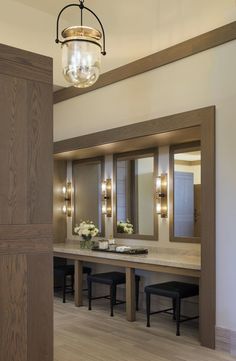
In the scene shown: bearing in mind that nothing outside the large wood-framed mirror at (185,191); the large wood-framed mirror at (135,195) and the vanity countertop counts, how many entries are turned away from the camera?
0

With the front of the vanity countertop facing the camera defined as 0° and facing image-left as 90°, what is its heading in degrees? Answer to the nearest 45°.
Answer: approximately 45°

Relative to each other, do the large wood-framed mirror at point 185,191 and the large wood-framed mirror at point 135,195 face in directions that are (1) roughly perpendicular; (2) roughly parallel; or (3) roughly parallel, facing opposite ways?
roughly parallel

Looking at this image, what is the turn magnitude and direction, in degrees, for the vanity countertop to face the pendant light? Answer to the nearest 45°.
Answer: approximately 45° to its left

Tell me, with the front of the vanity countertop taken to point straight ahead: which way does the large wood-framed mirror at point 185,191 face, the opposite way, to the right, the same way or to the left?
the same way

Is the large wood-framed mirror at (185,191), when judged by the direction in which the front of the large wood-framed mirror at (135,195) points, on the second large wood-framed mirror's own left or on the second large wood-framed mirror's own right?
on the second large wood-framed mirror's own left

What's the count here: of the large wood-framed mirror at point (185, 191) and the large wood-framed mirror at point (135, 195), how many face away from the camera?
0

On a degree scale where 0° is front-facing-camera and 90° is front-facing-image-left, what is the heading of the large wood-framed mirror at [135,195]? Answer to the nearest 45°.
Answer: approximately 45°

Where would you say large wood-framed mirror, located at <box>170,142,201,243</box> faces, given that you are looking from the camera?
facing the viewer and to the left of the viewer

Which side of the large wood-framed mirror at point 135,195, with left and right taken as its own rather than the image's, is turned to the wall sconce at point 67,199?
right

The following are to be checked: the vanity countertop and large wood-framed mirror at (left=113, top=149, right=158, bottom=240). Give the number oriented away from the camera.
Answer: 0

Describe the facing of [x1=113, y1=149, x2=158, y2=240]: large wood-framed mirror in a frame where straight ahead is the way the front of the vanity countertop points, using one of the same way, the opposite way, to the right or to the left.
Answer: the same way
